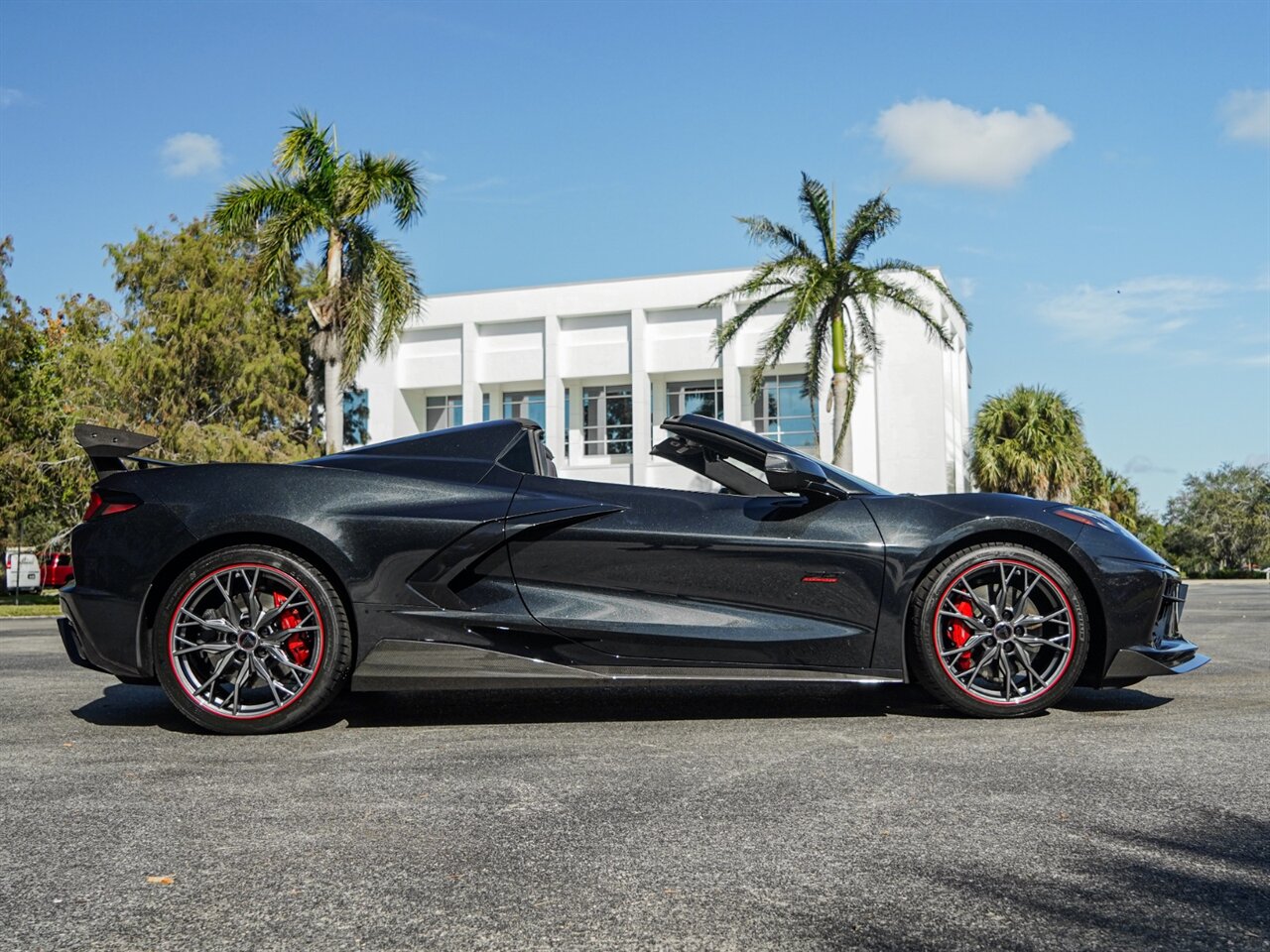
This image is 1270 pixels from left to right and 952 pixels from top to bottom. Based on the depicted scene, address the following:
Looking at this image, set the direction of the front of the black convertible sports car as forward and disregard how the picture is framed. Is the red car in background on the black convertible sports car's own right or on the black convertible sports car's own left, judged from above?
on the black convertible sports car's own left

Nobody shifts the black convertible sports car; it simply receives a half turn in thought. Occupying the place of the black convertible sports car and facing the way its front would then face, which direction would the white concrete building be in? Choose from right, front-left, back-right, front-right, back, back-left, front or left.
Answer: right

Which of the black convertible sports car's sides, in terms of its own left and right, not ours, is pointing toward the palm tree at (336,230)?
left

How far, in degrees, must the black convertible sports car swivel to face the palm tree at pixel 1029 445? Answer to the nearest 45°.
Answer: approximately 90° to its left

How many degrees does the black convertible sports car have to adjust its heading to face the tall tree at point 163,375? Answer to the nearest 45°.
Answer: approximately 135° to its left

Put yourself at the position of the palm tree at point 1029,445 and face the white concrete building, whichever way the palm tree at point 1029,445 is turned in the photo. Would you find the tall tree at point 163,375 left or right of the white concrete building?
left

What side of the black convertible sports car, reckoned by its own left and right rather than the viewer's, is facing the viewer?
right

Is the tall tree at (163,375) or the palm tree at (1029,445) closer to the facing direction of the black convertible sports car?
the palm tree

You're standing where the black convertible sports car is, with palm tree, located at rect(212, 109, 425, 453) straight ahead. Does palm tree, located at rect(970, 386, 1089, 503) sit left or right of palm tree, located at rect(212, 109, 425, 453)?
right
